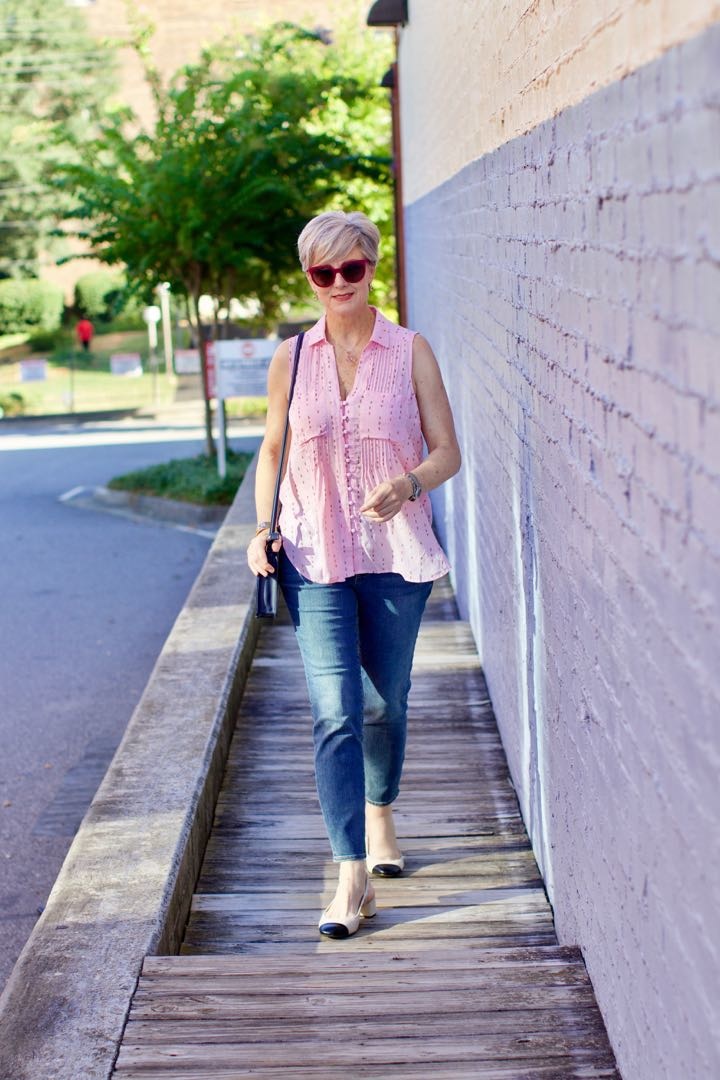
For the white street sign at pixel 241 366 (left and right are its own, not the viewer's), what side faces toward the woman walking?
front

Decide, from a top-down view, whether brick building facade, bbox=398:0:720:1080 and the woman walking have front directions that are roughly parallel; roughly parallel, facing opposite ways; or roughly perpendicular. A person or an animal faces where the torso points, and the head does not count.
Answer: roughly perpendicular

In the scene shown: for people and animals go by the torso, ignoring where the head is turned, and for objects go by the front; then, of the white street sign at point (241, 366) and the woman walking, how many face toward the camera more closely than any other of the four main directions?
2

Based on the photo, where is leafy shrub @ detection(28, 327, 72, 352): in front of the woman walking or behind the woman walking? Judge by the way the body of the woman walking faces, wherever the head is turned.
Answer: behind

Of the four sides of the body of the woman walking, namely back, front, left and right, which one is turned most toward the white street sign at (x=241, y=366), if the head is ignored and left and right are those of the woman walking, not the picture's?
back

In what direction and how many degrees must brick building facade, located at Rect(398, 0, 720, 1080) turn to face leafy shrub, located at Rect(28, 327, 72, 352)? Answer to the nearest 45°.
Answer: approximately 90° to its right

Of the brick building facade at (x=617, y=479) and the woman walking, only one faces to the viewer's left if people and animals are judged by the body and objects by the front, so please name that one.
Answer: the brick building facade

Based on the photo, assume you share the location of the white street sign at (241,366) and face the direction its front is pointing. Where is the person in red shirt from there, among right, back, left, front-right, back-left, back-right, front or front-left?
back

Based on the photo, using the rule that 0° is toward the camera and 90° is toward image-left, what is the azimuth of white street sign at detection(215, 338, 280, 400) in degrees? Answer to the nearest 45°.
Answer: approximately 0°

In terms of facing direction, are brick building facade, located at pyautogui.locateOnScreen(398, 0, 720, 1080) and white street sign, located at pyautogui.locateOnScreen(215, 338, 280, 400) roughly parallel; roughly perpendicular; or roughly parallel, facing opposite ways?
roughly perpendicular

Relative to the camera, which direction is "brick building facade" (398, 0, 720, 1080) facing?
to the viewer's left

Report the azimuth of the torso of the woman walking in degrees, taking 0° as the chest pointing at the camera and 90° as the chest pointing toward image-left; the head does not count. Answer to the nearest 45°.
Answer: approximately 0°

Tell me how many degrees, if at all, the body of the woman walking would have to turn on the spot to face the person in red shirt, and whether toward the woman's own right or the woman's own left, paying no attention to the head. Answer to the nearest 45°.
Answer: approximately 180°

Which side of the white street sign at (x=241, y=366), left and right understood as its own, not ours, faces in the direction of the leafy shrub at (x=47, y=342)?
back
